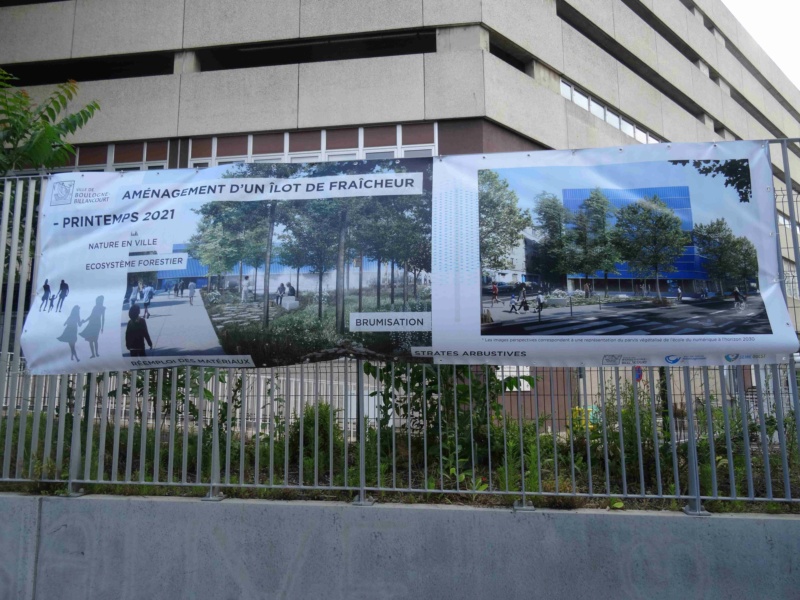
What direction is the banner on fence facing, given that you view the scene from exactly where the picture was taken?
facing the viewer

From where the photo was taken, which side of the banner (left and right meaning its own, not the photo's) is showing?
front
